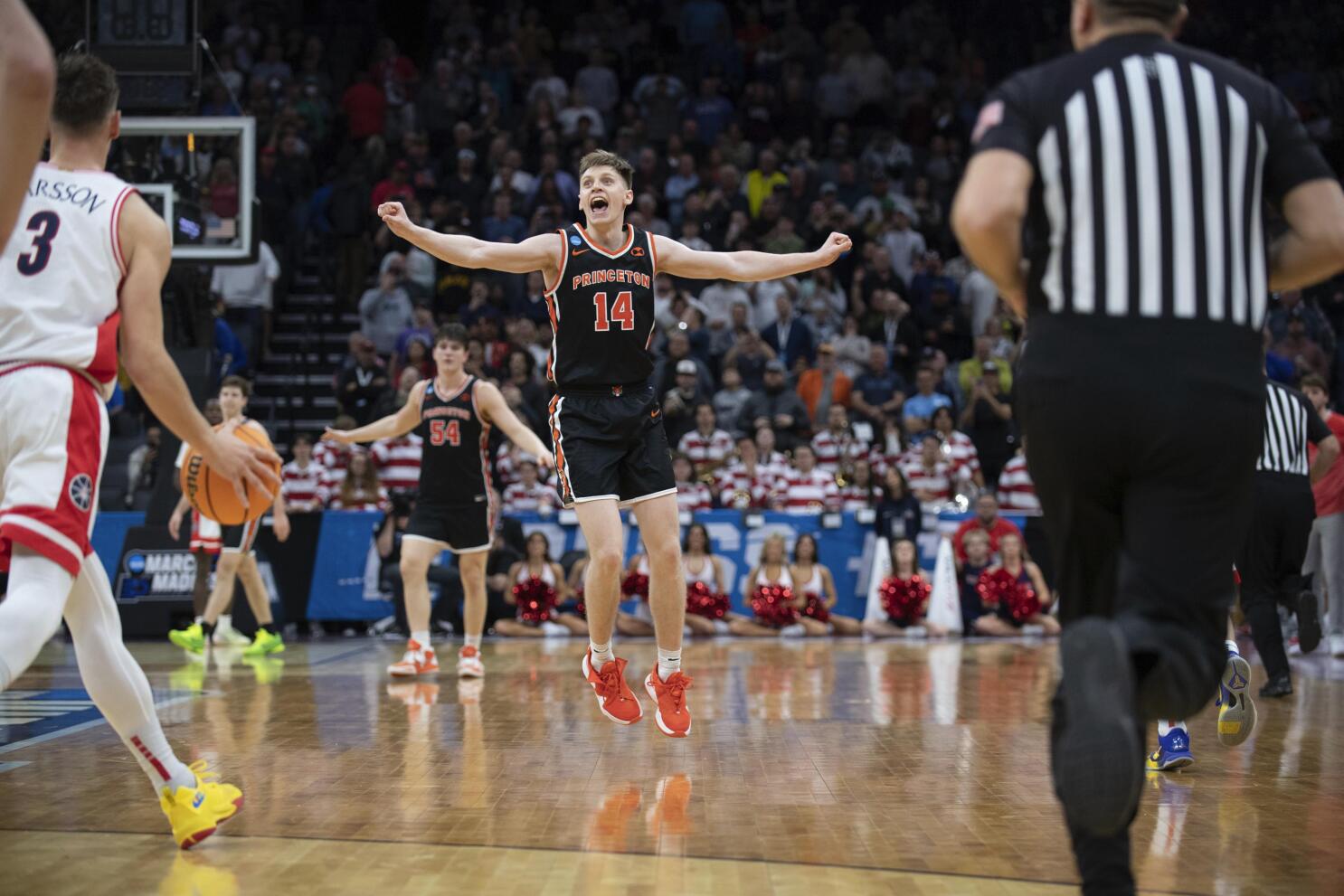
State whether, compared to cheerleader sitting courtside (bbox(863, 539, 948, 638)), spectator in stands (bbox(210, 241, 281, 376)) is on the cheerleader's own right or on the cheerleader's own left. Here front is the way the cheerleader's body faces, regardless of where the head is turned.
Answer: on the cheerleader's own right

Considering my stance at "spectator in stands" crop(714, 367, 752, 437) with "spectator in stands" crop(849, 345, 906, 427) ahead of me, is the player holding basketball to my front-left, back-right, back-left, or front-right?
back-right

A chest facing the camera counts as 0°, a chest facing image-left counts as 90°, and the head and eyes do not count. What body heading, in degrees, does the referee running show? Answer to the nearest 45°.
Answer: approximately 180°

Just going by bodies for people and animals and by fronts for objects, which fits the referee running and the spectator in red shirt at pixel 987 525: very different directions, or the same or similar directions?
very different directions

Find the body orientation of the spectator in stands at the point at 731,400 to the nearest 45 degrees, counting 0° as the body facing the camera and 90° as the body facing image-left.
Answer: approximately 0°

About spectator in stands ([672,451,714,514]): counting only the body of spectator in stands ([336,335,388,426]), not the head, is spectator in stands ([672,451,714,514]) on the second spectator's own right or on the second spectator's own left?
on the second spectator's own left

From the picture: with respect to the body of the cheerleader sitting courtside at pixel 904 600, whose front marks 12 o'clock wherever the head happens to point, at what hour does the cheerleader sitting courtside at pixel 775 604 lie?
the cheerleader sitting courtside at pixel 775 604 is roughly at 3 o'clock from the cheerleader sitting courtside at pixel 904 600.

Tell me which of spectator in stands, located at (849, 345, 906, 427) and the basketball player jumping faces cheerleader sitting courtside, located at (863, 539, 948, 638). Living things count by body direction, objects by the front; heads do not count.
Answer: the spectator in stands

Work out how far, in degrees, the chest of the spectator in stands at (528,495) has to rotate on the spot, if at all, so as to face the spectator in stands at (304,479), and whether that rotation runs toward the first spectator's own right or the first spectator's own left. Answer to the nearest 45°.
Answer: approximately 90° to the first spectator's own right

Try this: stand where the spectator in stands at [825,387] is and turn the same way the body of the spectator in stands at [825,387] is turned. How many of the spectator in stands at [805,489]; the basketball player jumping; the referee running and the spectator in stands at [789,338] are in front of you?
3
